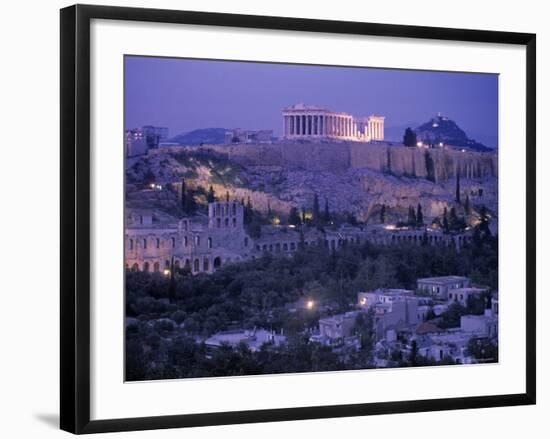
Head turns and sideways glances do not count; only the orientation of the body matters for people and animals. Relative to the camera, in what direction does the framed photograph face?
facing the viewer and to the right of the viewer
